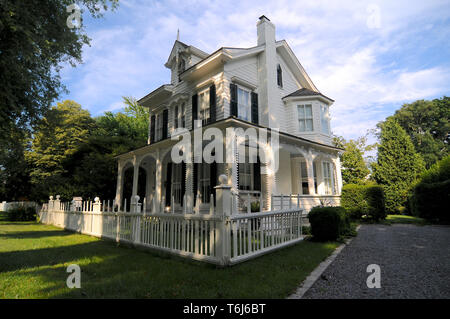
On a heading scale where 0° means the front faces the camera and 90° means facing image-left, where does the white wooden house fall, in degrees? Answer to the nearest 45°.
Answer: approximately 45°

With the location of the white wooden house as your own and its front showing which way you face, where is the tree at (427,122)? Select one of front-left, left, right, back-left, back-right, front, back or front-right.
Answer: back

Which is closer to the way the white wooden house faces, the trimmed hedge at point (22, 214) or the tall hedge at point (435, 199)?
the trimmed hedge

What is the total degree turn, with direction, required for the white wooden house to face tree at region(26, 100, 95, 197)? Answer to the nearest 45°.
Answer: approximately 90° to its right

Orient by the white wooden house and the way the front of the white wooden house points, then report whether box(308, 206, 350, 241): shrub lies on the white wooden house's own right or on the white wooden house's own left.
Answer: on the white wooden house's own left

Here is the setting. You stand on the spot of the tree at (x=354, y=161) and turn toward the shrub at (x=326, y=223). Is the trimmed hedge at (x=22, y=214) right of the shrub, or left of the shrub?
right

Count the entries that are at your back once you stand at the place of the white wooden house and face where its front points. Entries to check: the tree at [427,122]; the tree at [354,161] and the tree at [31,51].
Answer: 2

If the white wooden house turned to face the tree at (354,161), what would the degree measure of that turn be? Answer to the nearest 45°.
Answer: approximately 180°

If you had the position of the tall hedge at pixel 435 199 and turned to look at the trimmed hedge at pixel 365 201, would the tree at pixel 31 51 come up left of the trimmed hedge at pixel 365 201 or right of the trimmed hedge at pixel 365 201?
left
